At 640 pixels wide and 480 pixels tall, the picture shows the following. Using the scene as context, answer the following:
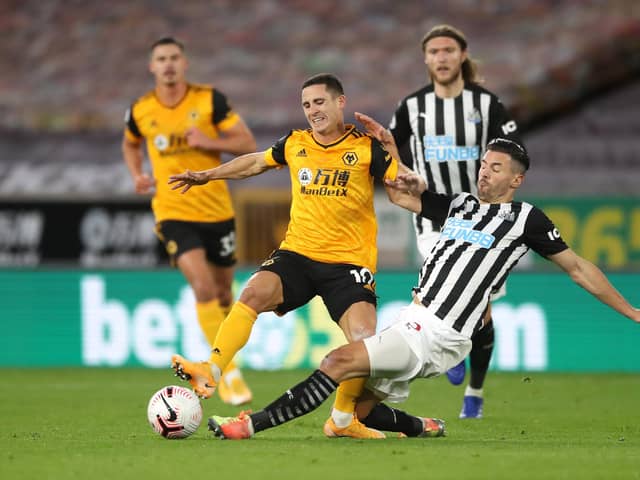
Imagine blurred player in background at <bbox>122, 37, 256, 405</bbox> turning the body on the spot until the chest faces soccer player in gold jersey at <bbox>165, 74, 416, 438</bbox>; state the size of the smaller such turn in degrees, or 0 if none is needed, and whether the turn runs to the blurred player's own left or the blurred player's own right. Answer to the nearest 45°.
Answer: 0° — they already face them

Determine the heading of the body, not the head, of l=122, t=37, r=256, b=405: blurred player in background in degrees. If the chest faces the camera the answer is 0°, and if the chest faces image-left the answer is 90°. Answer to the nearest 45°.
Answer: approximately 0°

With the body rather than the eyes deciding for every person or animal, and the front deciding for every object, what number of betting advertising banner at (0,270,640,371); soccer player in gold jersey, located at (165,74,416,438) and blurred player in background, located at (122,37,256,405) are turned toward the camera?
3

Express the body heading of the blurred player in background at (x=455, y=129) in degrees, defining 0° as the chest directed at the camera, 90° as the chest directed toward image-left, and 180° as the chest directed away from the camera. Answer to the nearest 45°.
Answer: approximately 0°

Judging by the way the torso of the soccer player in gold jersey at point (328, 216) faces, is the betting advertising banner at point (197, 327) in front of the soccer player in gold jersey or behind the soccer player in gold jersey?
behind

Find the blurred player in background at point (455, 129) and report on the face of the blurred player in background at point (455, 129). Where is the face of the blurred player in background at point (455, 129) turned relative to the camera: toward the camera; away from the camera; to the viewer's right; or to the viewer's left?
toward the camera

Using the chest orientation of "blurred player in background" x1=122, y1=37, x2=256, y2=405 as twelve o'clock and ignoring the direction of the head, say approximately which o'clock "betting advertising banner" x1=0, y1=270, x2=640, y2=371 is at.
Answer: The betting advertising banner is roughly at 6 o'clock from the blurred player in background.

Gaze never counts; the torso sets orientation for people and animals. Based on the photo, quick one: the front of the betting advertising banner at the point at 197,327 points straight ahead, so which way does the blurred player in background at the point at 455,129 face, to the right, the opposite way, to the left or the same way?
the same way

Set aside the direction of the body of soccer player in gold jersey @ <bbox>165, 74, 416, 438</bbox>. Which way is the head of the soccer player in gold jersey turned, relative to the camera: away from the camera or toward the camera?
toward the camera

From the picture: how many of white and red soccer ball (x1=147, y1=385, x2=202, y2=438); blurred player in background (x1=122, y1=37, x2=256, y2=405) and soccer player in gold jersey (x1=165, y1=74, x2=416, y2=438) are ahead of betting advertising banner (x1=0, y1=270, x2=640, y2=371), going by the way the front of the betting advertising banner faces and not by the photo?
3

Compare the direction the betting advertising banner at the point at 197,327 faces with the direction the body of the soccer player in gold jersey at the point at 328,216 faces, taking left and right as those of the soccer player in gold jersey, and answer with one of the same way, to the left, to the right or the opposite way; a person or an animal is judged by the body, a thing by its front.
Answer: the same way

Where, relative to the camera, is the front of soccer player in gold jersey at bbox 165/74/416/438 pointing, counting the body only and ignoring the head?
toward the camera

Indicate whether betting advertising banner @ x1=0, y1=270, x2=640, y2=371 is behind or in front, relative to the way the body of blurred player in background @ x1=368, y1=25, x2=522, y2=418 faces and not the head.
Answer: behind

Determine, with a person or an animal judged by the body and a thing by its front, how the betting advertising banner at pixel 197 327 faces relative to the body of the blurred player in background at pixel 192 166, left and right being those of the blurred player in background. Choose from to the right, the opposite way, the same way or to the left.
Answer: the same way

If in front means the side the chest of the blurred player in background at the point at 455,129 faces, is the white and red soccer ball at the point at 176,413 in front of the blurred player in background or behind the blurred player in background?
in front

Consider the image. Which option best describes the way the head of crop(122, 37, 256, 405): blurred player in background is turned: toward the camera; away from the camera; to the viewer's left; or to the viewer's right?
toward the camera

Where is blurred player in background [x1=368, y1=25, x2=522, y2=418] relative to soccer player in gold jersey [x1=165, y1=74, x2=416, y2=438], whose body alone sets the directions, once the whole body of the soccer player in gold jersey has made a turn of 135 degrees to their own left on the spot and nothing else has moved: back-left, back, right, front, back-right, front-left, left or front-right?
front
